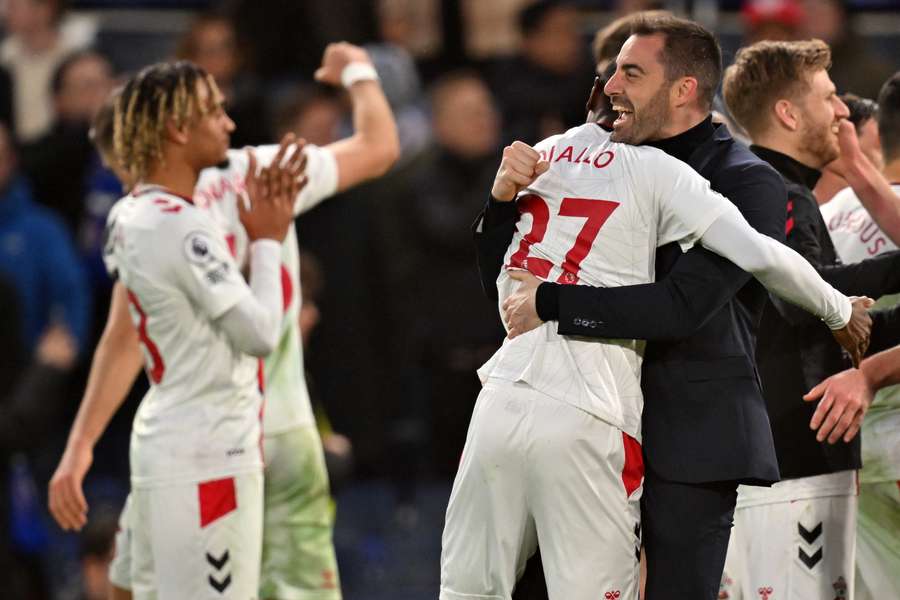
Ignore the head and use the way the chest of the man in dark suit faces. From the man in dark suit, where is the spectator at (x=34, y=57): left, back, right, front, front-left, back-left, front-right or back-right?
front-right

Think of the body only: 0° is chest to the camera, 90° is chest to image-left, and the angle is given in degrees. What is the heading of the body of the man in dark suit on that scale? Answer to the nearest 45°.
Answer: approximately 90°

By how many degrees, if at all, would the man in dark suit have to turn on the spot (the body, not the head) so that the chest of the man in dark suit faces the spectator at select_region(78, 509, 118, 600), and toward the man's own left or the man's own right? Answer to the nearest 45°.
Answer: approximately 45° to the man's own right

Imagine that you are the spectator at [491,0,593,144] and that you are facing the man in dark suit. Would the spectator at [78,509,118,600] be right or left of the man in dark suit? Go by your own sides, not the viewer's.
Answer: right

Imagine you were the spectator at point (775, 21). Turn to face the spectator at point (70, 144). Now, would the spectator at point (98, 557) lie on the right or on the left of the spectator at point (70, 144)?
left
